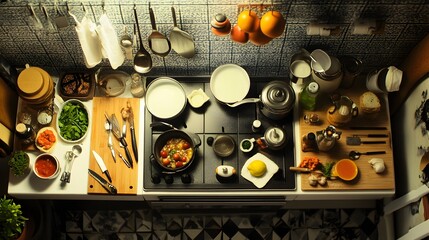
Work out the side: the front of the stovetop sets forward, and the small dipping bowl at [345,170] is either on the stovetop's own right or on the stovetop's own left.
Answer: on the stovetop's own left

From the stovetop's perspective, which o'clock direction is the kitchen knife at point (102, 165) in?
The kitchen knife is roughly at 3 o'clock from the stovetop.

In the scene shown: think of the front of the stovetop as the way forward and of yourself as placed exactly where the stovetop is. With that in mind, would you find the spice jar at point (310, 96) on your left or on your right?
on your left

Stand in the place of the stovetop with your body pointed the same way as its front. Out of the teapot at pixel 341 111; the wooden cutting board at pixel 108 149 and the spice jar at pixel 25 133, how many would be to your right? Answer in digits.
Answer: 2

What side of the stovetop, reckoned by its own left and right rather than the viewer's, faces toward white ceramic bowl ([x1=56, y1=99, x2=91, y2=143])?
right

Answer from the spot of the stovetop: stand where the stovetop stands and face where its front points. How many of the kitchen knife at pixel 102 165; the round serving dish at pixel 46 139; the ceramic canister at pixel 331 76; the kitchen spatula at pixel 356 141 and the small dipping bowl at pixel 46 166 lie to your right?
3

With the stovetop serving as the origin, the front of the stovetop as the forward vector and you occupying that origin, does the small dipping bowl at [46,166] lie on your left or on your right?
on your right

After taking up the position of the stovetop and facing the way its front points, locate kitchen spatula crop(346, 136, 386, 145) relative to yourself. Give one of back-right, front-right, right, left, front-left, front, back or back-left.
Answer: left

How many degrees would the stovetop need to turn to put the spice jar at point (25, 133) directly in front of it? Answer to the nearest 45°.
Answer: approximately 90° to its right

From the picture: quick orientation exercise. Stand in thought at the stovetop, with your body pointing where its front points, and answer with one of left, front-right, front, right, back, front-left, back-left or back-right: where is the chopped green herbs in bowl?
right

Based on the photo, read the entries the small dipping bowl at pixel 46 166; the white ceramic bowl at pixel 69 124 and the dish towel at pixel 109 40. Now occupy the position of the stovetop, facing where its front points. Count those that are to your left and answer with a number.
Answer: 0

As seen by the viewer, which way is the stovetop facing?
toward the camera
